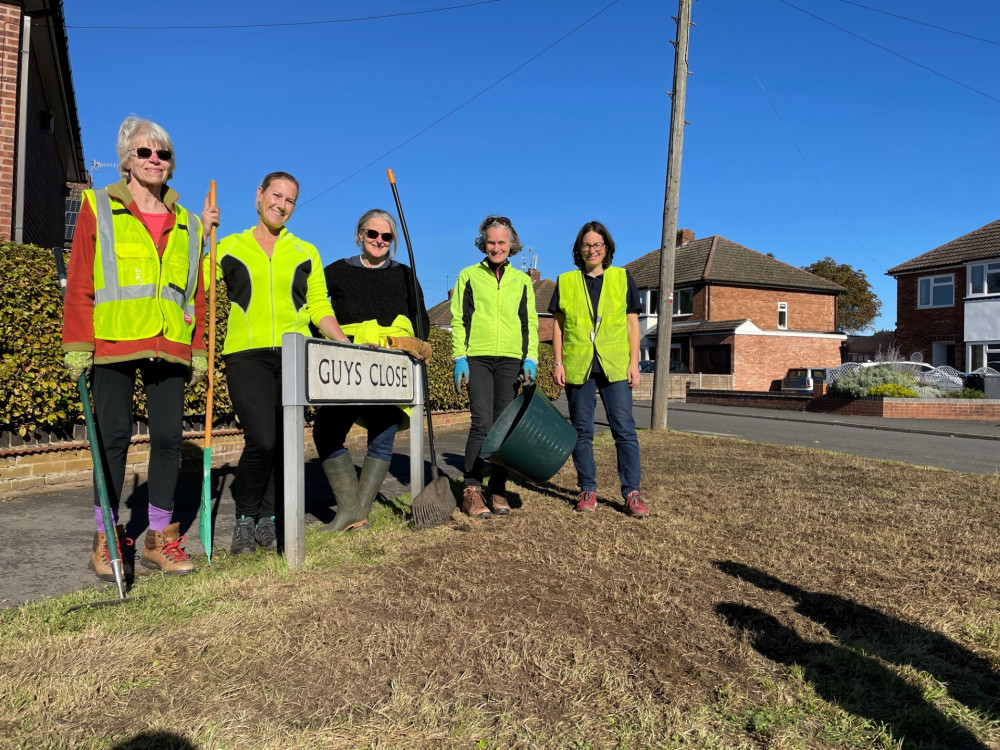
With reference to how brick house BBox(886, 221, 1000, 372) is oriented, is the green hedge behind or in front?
in front

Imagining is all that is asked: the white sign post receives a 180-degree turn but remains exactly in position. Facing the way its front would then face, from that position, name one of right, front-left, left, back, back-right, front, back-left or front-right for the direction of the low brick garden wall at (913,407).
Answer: right

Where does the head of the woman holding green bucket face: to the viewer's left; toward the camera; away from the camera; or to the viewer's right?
toward the camera

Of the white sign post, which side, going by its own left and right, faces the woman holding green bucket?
left

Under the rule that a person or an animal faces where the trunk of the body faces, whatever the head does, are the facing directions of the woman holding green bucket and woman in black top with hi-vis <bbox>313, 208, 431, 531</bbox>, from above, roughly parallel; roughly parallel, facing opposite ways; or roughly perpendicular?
roughly parallel

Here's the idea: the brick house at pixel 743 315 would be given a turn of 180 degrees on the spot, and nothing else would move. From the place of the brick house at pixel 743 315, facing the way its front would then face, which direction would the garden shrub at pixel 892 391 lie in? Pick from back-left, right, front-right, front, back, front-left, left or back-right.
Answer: back-right

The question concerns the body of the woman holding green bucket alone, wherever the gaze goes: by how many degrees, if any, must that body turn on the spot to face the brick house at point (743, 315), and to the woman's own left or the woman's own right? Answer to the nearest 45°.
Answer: approximately 180°

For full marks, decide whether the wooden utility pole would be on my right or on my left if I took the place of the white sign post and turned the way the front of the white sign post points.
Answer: on my left

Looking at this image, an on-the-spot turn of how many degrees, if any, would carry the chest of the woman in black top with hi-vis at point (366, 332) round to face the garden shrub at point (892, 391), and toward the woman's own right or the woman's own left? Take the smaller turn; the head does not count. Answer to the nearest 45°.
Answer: approximately 135° to the woman's own left

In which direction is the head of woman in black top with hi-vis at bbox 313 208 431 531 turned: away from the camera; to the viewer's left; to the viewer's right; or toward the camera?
toward the camera

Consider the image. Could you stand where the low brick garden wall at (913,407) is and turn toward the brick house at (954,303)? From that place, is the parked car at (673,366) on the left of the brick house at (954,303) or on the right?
left

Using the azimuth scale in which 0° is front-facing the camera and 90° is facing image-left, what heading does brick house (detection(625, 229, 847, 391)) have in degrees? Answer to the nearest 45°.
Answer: approximately 45°

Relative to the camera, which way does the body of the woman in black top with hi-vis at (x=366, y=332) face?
toward the camera

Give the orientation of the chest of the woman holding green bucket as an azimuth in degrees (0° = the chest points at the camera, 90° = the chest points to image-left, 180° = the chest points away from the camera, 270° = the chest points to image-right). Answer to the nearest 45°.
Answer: approximately 0°
